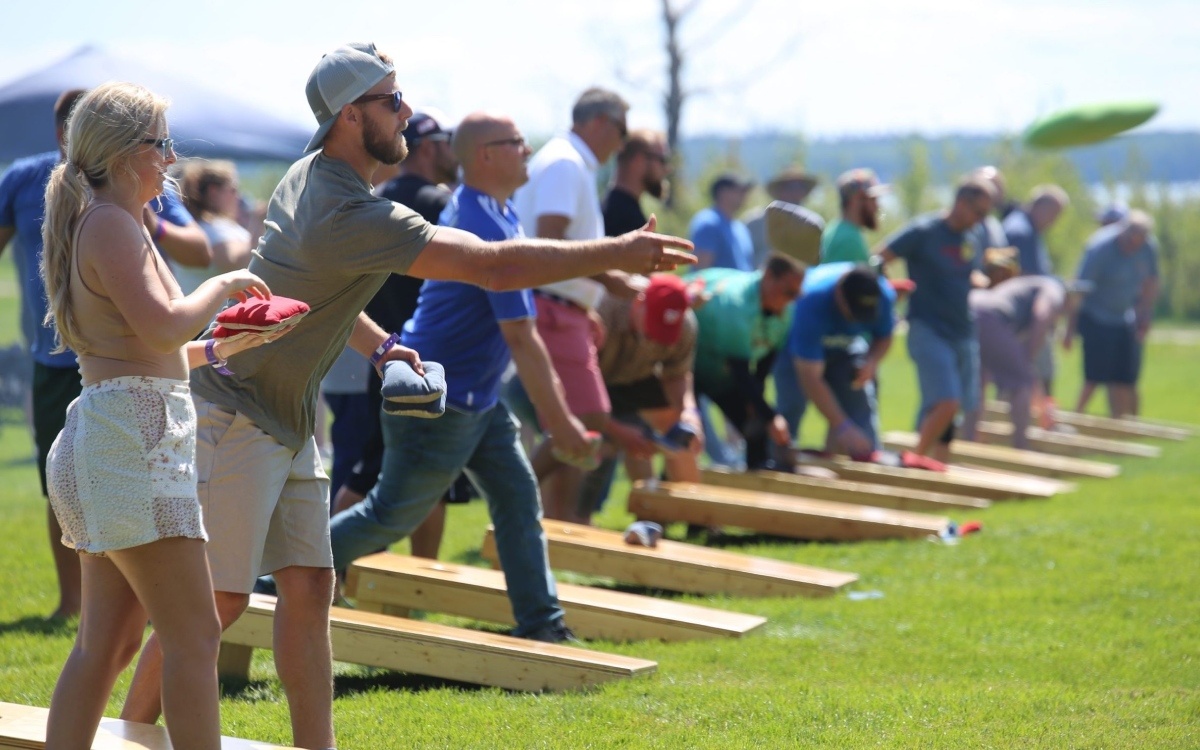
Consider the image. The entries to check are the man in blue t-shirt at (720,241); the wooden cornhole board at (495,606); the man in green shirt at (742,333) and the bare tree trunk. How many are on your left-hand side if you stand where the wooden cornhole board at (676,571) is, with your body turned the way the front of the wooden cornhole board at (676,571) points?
3

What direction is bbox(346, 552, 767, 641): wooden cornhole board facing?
to the viewer's right

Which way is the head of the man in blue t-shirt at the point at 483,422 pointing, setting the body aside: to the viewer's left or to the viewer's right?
to the viewer's right

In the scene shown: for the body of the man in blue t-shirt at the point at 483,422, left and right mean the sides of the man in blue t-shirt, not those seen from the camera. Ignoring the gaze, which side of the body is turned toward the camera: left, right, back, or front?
right

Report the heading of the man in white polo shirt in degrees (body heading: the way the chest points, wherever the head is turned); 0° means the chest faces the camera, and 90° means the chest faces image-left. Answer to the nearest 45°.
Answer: approximately 270°

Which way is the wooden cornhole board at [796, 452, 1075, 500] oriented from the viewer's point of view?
to the viewer's right

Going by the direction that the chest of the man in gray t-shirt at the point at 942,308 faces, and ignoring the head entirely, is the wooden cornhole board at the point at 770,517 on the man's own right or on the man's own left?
on the man's own right

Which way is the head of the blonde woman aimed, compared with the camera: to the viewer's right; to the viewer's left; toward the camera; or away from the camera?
to the viewer's right

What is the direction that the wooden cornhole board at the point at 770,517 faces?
to the viewer's right
